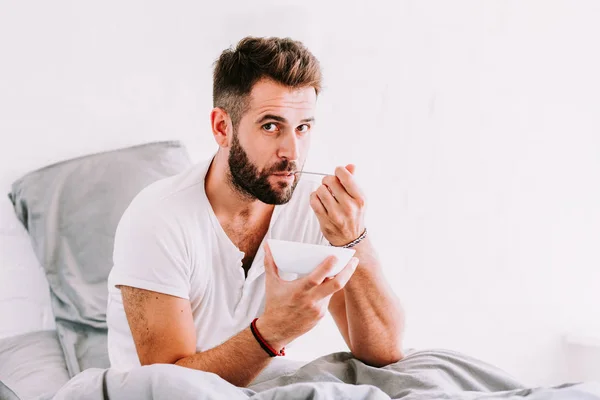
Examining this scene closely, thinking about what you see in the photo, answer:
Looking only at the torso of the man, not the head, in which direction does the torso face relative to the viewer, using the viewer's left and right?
facing the viewer and to the right of the viewer

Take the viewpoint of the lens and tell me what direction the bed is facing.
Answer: facing to the right of the viewer
